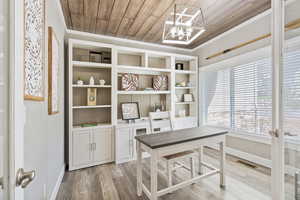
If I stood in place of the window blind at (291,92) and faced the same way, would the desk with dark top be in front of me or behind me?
in front

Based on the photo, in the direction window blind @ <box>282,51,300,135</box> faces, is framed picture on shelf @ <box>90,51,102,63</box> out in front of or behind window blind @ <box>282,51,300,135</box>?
in front

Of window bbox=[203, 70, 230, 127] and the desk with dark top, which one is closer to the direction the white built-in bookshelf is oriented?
the desk with dark top

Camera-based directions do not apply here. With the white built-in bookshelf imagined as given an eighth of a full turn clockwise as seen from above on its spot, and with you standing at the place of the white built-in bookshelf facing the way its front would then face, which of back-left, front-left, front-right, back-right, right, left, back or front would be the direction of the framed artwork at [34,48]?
front

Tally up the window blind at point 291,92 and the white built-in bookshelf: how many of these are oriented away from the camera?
0

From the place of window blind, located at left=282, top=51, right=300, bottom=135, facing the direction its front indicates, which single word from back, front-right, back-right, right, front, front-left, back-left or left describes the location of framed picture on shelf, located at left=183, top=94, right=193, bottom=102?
right

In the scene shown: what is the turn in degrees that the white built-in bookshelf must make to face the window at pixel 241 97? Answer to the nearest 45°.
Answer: approximately 45° to its left

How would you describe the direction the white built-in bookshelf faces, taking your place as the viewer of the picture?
facing the viewer and to the right of the viewer

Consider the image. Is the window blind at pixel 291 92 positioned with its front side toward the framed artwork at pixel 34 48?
yes

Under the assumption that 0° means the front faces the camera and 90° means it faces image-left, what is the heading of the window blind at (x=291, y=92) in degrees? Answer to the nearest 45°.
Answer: approximately 45°
